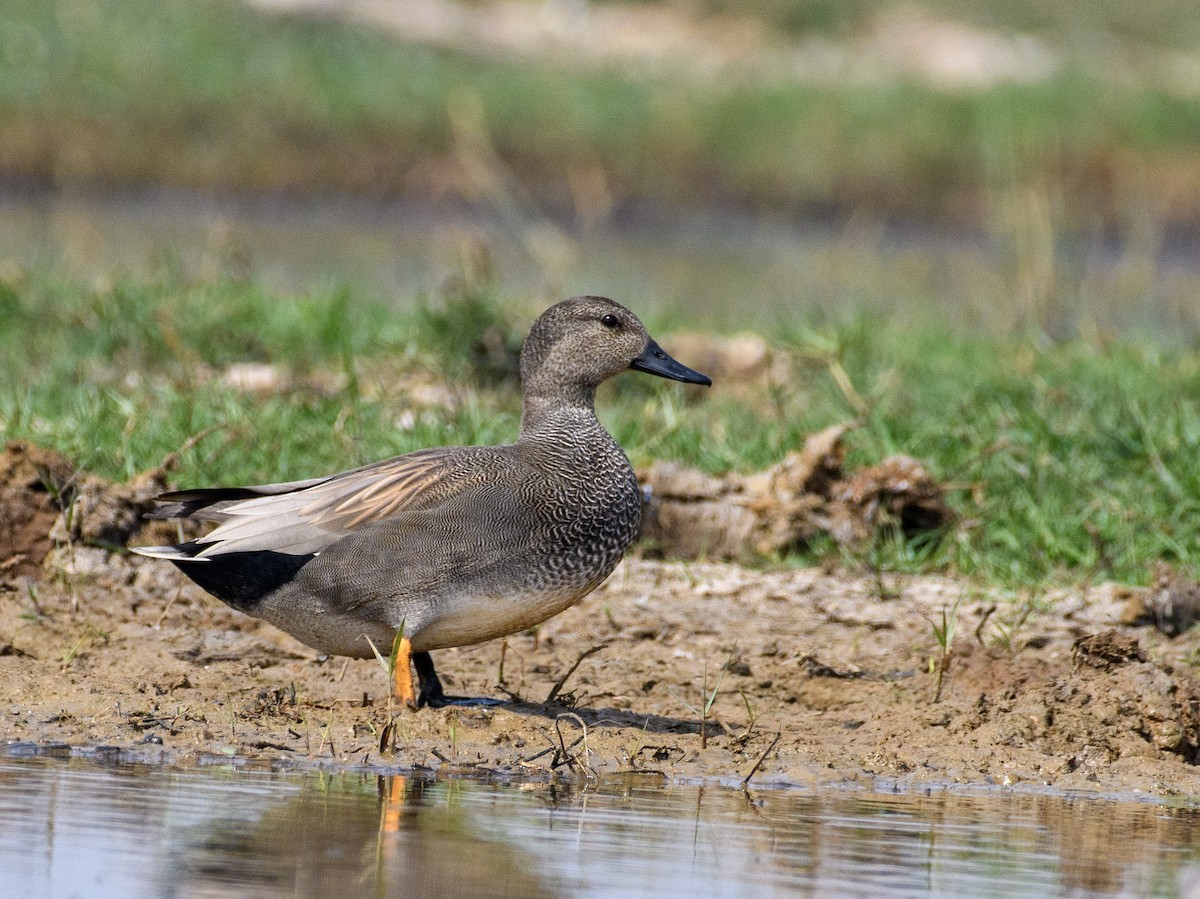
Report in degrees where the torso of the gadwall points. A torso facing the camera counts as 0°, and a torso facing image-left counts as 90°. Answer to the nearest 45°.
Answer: approximately 270°

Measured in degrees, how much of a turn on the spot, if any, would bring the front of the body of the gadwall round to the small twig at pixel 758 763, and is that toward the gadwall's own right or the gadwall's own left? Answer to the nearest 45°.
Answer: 0° — it already faces it

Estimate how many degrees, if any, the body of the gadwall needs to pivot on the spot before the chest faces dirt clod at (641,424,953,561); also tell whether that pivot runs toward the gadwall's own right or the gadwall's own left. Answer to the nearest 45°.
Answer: approximately 45° to the gadwall's own left

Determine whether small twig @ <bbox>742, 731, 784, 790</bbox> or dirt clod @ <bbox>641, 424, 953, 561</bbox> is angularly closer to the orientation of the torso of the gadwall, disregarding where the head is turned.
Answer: the small twig
